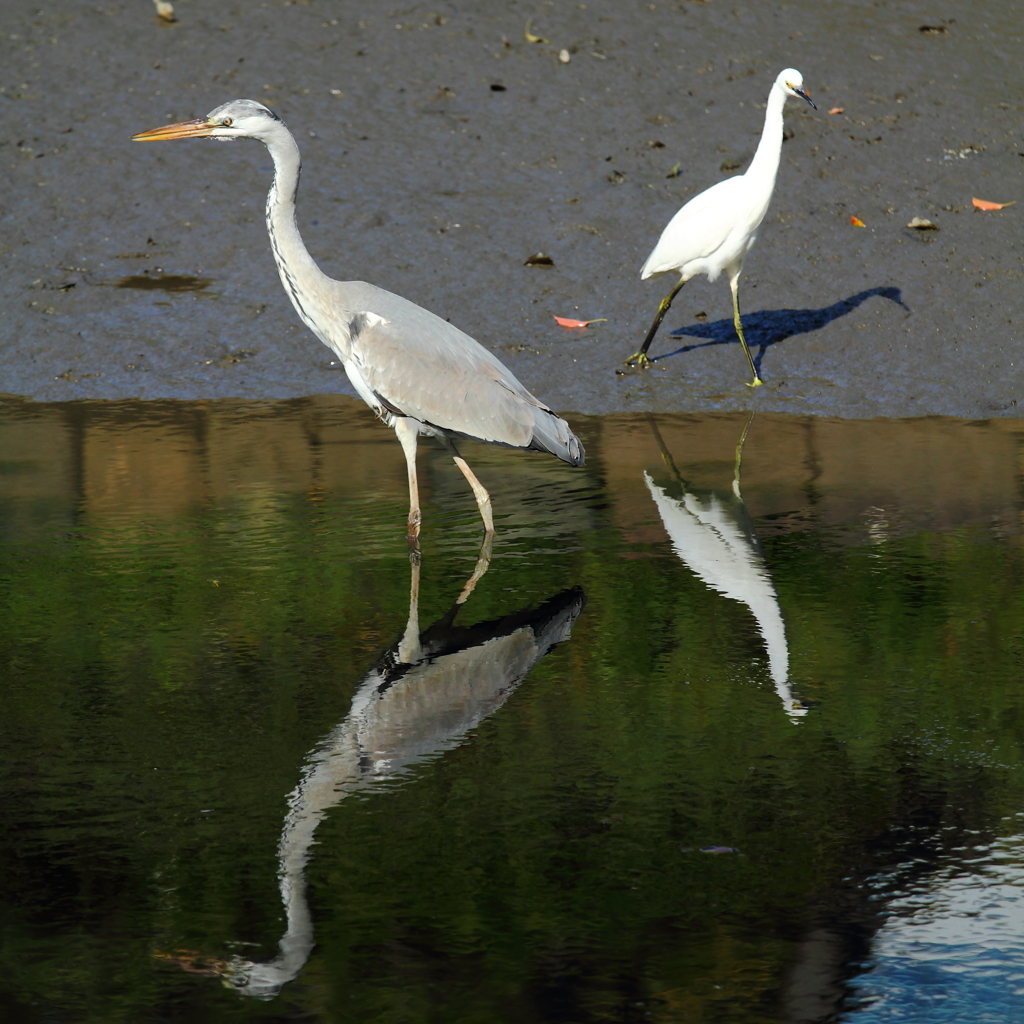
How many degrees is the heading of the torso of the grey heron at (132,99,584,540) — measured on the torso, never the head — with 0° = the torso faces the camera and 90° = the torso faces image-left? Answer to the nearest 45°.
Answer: approximately 90°

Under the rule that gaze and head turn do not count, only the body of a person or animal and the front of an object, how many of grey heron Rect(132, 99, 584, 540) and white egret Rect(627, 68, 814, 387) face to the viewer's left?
1

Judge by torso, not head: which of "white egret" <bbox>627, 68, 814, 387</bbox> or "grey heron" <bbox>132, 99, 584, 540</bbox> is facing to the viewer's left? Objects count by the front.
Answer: the grey heron

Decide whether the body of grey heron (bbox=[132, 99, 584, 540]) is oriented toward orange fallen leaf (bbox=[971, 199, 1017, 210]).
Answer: no

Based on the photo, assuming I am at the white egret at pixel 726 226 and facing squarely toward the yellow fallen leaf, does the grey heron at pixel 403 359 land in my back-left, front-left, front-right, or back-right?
back-left

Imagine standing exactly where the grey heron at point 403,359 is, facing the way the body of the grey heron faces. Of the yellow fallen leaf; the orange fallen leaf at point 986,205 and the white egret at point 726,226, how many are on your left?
0

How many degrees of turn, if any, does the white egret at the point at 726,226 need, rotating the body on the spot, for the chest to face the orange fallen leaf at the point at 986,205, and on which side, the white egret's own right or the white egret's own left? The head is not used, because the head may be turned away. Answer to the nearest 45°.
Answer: approximately 90° to the white egret's own left

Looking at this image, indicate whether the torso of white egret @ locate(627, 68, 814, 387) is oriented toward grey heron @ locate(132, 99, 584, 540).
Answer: no

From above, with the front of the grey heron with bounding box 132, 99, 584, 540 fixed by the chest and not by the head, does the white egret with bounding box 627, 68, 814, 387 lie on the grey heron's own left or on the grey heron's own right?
on the grey heron's own right

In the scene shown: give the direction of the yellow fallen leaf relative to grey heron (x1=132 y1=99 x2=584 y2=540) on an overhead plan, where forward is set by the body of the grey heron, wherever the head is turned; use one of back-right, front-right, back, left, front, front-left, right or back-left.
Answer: right
